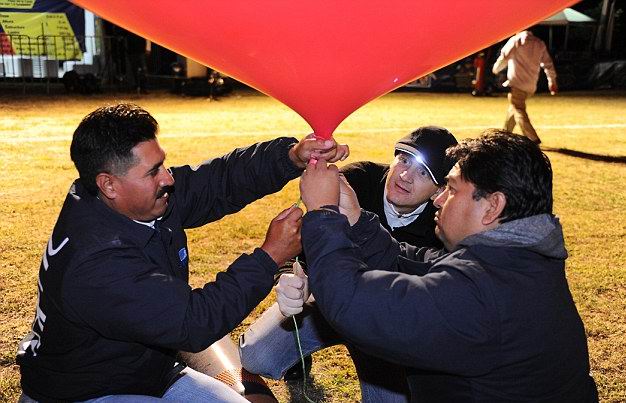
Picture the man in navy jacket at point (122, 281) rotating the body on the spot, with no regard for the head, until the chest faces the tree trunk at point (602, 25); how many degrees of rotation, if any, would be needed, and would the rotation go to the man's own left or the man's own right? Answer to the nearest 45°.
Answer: approximately 45° to the man's own left

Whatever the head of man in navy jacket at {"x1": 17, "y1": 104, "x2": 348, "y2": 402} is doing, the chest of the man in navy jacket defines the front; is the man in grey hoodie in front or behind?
in front

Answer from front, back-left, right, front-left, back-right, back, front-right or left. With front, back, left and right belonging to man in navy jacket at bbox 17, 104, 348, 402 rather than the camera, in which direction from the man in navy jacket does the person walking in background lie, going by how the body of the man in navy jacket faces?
front-left

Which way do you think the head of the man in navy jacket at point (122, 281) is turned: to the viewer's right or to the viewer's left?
to the viewer's right

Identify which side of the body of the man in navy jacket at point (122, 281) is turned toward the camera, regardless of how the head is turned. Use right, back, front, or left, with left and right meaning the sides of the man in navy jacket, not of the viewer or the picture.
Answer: right
